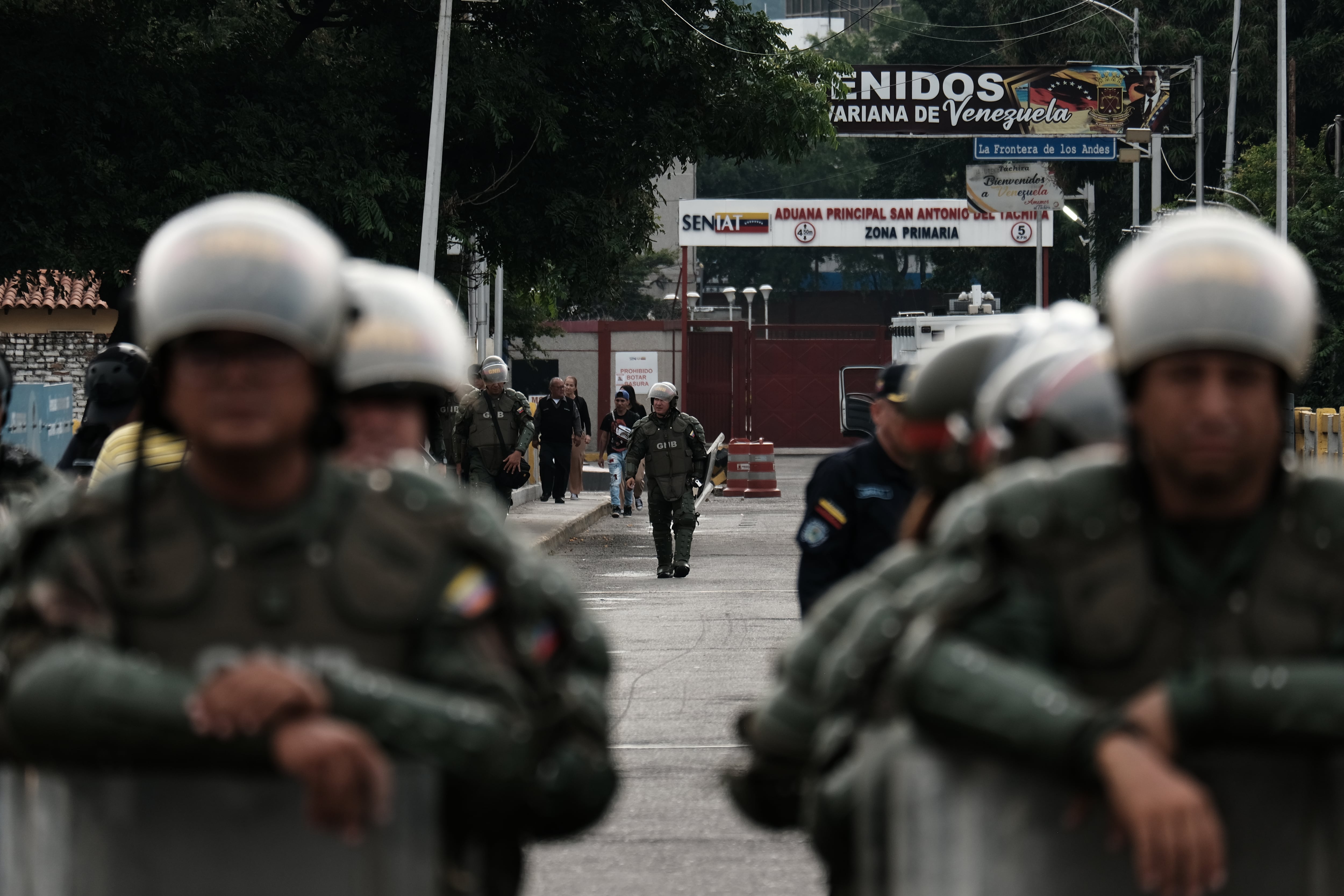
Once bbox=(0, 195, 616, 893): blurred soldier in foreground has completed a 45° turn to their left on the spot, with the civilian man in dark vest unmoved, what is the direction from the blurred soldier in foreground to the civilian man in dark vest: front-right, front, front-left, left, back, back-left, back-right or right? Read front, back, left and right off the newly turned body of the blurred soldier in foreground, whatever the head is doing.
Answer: back-left

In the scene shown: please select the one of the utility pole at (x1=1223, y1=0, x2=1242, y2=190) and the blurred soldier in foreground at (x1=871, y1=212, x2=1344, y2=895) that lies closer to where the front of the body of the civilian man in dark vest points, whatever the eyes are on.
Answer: the blurred soldier in foreground

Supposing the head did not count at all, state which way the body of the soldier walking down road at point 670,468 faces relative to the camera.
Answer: toward the camera

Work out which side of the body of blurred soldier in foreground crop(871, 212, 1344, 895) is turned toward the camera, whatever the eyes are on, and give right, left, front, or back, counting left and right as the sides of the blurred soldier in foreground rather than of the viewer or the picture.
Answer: front

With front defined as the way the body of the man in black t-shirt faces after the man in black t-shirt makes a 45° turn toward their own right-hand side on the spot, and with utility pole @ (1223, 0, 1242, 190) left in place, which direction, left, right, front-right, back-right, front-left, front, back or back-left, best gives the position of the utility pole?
back

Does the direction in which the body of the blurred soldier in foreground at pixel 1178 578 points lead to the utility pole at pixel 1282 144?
no

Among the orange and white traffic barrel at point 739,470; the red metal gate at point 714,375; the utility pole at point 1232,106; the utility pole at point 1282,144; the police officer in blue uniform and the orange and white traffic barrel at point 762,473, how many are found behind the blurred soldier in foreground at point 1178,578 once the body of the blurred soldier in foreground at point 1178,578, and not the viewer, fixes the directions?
6

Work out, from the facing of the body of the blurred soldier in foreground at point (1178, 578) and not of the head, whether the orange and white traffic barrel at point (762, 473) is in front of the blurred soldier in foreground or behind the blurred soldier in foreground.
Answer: behind

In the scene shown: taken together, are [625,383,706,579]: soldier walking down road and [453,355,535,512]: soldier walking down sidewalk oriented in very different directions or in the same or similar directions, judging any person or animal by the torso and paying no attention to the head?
same or similar directions

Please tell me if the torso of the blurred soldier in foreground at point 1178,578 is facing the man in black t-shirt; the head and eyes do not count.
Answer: no

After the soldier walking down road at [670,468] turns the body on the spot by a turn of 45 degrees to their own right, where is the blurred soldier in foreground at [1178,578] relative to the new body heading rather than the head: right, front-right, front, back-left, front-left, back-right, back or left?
front-left

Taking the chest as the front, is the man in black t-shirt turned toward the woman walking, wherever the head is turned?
no

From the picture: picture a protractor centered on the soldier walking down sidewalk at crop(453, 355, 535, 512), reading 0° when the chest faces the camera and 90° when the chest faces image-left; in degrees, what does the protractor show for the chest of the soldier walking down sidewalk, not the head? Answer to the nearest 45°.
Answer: approximately 0°

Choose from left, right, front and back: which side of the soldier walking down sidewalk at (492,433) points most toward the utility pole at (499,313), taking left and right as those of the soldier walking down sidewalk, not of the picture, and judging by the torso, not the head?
back

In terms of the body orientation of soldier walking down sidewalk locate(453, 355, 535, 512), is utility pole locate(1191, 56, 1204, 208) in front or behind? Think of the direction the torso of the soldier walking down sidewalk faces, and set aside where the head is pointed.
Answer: behind
